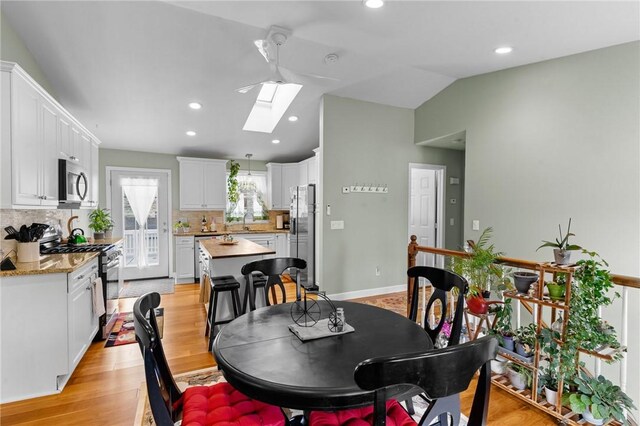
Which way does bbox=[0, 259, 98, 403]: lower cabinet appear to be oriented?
to the viewer's right

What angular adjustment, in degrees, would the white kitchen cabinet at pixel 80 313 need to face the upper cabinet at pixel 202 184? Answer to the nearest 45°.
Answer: approximately 45° to its left

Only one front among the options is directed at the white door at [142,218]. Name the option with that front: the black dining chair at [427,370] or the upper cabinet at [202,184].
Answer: the black dining chair

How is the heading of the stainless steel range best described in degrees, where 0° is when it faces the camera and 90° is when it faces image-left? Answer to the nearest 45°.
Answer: approximately 270°

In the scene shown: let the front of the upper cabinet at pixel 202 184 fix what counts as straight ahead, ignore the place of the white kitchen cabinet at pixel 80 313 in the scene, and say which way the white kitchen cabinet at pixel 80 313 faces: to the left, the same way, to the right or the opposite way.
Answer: to the left

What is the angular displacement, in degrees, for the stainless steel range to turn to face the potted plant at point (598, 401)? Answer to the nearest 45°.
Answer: approximately 45° to its right

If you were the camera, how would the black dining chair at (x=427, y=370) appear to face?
facing away from the viewer and to the left of the viewer

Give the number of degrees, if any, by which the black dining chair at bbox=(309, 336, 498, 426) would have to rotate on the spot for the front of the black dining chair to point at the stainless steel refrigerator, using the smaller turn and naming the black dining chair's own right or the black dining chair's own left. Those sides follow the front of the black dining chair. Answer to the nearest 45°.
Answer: approximately 45° to the black dining chair's own right

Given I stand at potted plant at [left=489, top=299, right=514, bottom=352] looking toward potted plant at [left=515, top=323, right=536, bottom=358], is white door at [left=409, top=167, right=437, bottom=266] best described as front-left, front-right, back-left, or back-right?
back-left
